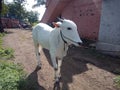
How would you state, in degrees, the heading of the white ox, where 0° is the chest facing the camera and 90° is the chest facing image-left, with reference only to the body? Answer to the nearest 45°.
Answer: approximately 315°

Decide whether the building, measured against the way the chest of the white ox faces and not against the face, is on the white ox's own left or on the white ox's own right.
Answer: on the white ox's own left
